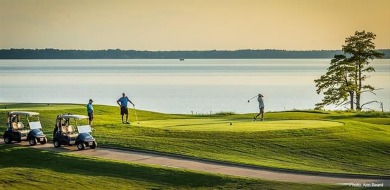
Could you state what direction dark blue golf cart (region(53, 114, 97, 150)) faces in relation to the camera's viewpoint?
facing the viewer and to the right of the viewer

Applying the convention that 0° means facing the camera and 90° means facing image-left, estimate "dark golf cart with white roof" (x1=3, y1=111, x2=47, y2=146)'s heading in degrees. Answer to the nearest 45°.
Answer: approximately 315°

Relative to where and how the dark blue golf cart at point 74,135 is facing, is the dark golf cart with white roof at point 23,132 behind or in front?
behind

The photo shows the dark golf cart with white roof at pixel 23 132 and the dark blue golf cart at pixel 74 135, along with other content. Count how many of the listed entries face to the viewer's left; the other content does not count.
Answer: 0

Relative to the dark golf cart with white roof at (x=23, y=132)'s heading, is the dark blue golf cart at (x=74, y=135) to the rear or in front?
in front
